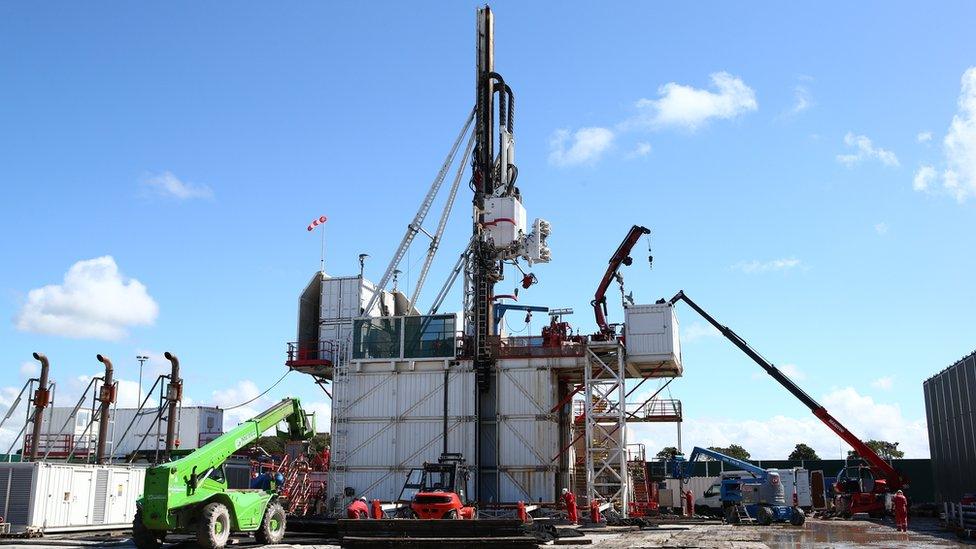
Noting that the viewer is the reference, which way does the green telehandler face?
facing away from the viewer and to the right of the viewer

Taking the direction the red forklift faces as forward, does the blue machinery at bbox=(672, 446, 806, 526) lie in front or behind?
in front

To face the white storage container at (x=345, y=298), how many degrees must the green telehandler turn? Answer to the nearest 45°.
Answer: approximately 45° to its left

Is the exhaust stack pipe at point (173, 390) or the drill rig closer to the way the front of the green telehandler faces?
the drill rig

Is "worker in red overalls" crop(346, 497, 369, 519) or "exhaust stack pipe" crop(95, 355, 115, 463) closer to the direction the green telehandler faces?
the worker in red overalls
